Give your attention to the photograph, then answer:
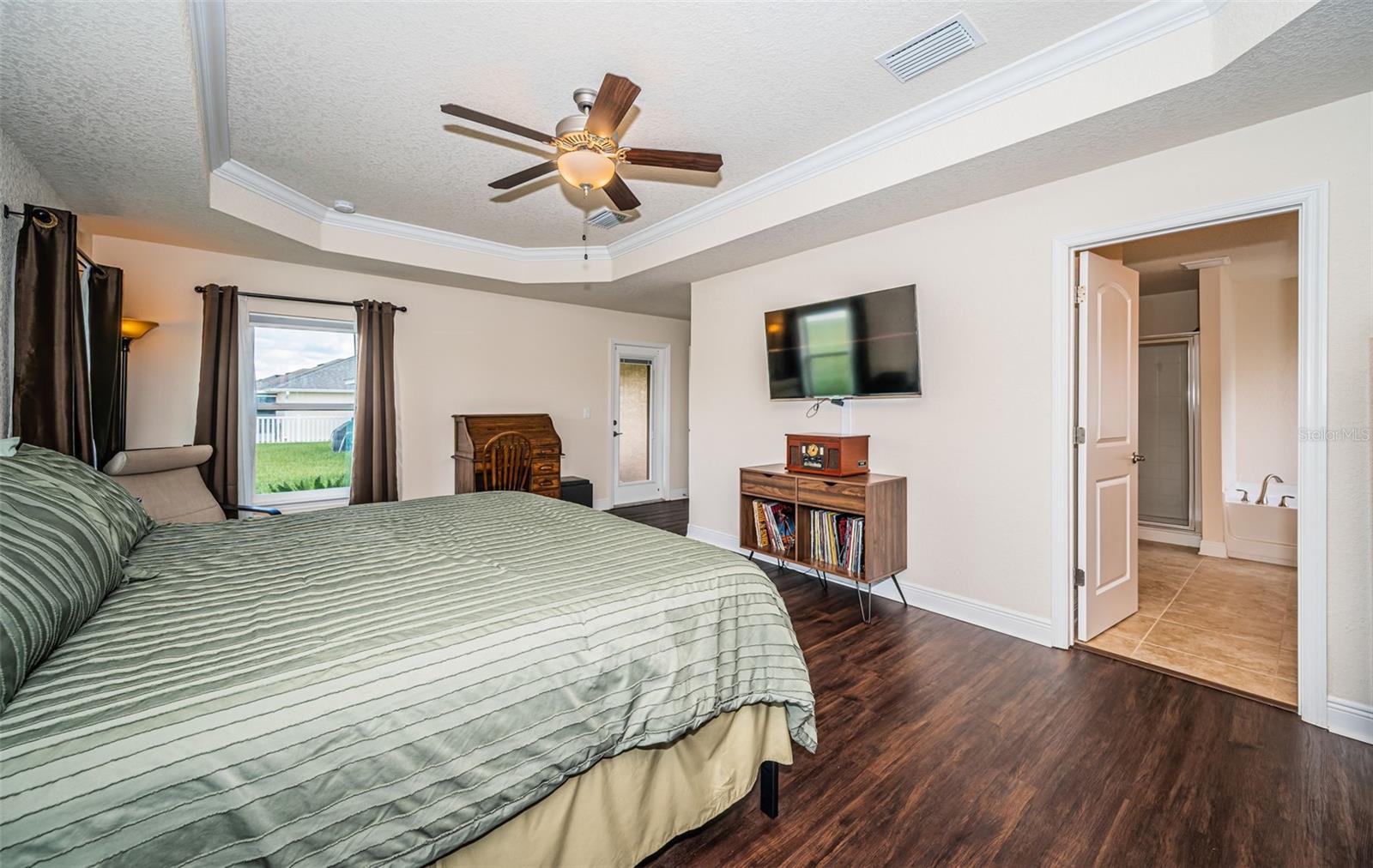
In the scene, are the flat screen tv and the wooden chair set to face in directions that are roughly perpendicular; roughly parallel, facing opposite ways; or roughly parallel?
roughly perpendicular

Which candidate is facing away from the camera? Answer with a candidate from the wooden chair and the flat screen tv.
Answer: the wooden chair

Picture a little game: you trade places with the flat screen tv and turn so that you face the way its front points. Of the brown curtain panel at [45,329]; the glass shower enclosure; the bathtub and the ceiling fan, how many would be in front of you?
2

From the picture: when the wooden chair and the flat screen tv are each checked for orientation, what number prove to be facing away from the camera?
1

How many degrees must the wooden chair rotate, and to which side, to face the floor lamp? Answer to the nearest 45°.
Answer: approximately 90° to its left

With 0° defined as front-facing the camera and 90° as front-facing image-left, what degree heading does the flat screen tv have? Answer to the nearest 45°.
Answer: approximately 45°

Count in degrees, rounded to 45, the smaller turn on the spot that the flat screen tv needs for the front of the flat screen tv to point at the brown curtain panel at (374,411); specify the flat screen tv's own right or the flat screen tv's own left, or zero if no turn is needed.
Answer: approximately 45° to the flat screen tv's own right

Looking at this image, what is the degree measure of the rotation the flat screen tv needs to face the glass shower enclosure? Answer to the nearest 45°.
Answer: approximately 180°

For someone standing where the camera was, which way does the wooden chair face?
facing away from the viewer
